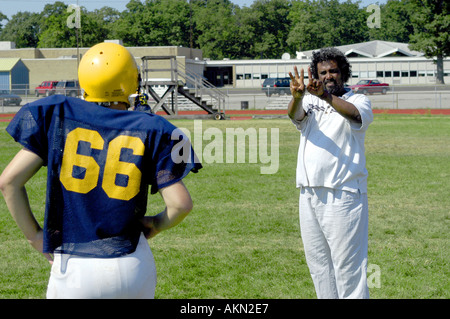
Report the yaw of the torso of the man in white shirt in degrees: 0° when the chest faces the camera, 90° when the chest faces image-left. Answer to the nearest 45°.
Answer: approximately 45°

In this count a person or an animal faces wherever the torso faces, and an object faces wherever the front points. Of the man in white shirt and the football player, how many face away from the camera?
1

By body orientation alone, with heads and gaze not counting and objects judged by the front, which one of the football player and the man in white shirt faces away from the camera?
the football player

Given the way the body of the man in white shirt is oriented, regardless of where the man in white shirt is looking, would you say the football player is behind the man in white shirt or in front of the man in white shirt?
in front

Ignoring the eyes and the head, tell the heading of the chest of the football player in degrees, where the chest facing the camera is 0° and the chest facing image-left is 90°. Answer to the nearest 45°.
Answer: approximately 180°

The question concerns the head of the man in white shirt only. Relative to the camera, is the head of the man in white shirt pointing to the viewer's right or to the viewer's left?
to the viewer's left
